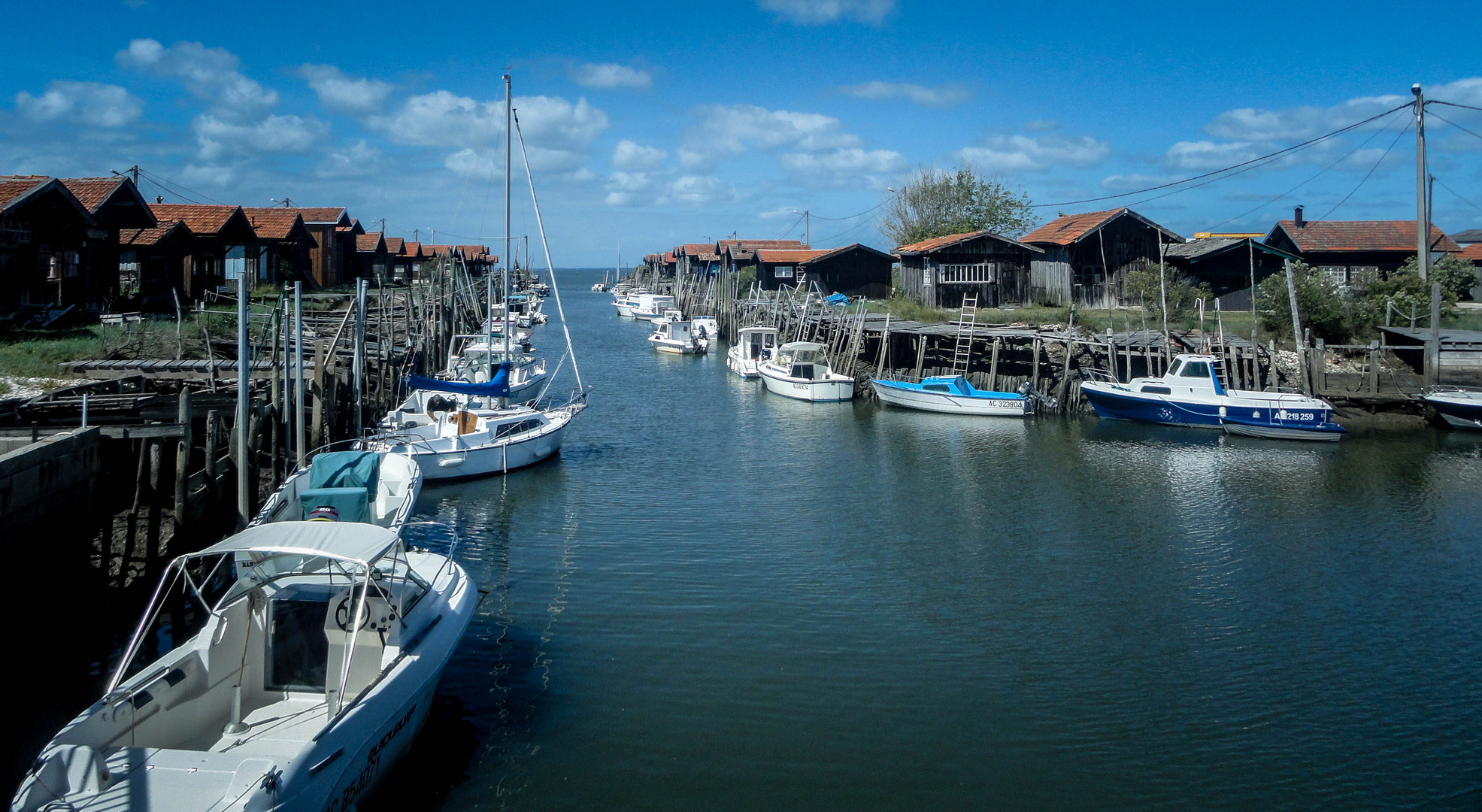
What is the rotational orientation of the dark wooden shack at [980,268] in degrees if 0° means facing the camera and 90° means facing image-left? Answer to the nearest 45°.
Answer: approximately 0°

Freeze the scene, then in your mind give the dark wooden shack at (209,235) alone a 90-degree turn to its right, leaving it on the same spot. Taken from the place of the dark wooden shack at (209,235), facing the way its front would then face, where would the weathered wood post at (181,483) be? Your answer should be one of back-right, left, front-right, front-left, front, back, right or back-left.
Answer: front-left

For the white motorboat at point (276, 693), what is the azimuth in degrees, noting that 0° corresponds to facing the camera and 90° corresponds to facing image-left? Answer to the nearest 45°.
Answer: approximately 225°

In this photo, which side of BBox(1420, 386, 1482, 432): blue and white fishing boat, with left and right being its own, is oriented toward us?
left

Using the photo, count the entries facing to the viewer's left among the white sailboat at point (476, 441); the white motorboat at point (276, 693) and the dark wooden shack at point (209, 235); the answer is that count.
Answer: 0

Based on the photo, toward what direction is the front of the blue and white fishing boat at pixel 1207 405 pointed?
to the viewer's left

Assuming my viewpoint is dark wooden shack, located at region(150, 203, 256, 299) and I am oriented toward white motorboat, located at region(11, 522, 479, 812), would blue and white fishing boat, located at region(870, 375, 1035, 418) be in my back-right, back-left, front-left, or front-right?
front-left

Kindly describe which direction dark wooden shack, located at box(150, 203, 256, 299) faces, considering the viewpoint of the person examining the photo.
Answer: facing the viewer and to the right of the viewer

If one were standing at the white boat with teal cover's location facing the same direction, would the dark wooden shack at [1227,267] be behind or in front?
in front

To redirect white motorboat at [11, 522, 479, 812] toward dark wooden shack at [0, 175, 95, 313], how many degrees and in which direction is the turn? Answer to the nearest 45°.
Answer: approximately 45° to its left

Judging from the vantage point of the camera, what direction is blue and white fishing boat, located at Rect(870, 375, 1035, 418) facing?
facing away from the viewer and to the left of the viewer

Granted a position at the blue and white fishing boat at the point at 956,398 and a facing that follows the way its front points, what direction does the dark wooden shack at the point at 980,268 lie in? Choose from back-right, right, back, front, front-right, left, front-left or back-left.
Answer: front-right
